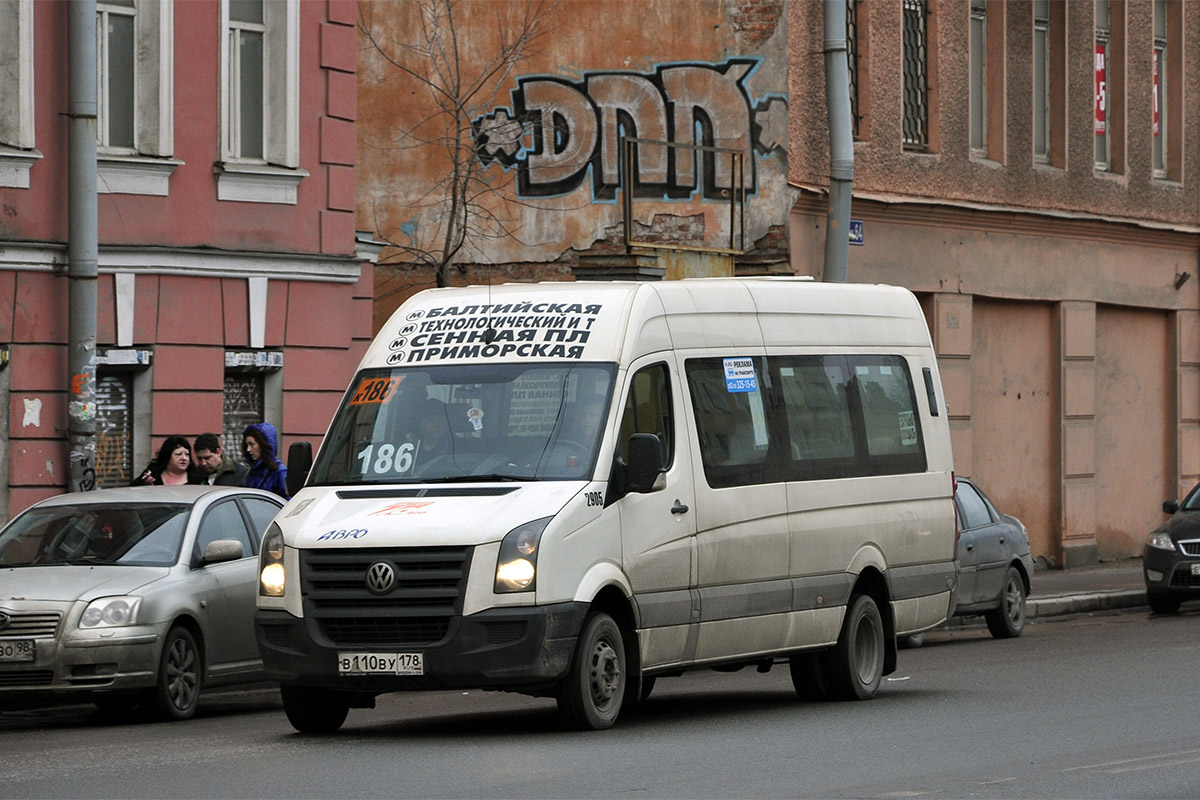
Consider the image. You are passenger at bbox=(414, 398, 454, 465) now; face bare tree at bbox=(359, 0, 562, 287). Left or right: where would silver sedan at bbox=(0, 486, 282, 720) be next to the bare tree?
left

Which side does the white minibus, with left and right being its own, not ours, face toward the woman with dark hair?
right

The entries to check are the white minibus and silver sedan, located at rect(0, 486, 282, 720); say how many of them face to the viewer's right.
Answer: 0

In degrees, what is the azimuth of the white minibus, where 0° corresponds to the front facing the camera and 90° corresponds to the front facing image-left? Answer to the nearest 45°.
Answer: approximately 45°

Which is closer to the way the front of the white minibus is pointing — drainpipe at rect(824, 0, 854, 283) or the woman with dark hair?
the woman with dark hair

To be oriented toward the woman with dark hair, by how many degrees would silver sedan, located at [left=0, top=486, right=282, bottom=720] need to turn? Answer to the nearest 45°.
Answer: approximately 135° to its right

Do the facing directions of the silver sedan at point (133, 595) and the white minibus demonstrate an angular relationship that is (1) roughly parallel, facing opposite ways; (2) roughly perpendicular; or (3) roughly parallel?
roughly parallel

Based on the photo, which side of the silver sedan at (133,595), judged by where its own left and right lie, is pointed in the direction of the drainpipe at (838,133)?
back

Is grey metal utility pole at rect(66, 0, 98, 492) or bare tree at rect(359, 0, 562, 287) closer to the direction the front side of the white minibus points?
the grey metal utility pole

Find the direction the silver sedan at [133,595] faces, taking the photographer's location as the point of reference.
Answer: facing the viewer and to the left of the viewer
